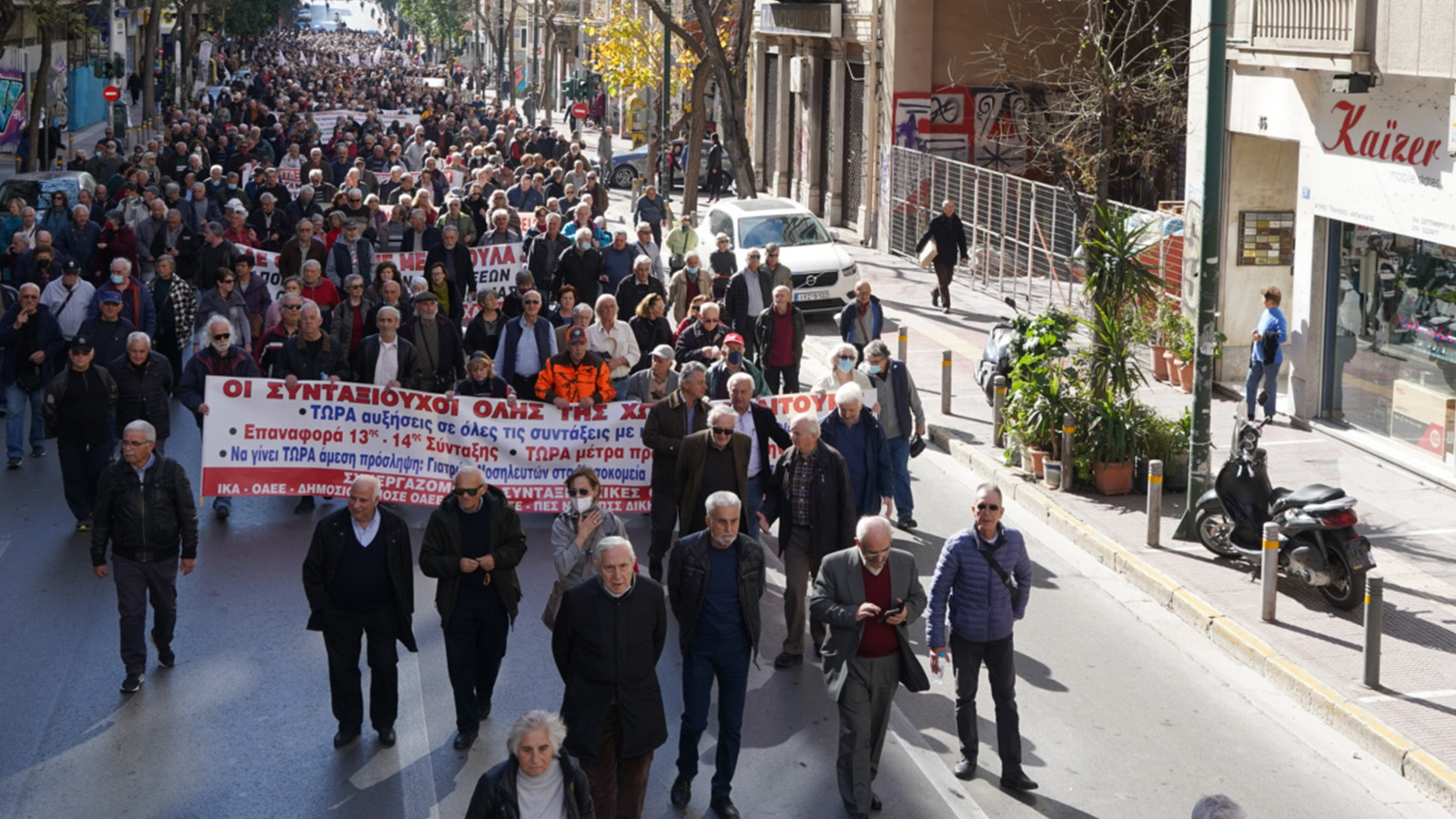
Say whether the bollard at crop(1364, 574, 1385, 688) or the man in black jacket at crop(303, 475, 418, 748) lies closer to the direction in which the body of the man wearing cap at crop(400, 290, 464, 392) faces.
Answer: the man in black jacket

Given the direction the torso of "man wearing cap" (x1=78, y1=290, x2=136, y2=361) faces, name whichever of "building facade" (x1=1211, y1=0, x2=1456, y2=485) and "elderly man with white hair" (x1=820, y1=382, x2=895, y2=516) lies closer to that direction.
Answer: the elderly man with white hair

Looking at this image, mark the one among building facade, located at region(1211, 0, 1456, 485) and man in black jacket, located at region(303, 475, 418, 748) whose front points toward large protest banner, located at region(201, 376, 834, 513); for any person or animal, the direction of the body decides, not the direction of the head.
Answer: the building facade

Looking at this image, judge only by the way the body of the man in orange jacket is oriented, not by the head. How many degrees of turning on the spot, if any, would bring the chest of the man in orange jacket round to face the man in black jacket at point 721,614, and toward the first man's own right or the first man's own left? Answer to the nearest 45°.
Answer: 0° — they already face them

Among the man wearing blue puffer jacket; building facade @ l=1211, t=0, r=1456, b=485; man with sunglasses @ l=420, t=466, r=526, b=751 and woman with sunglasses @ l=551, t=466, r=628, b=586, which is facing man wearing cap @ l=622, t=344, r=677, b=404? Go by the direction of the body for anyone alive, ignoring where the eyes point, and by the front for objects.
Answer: the building facade

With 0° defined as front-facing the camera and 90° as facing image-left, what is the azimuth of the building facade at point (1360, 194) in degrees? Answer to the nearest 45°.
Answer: approximately 45°

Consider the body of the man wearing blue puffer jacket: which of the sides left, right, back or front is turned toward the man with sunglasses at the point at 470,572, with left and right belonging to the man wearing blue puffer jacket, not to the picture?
right
